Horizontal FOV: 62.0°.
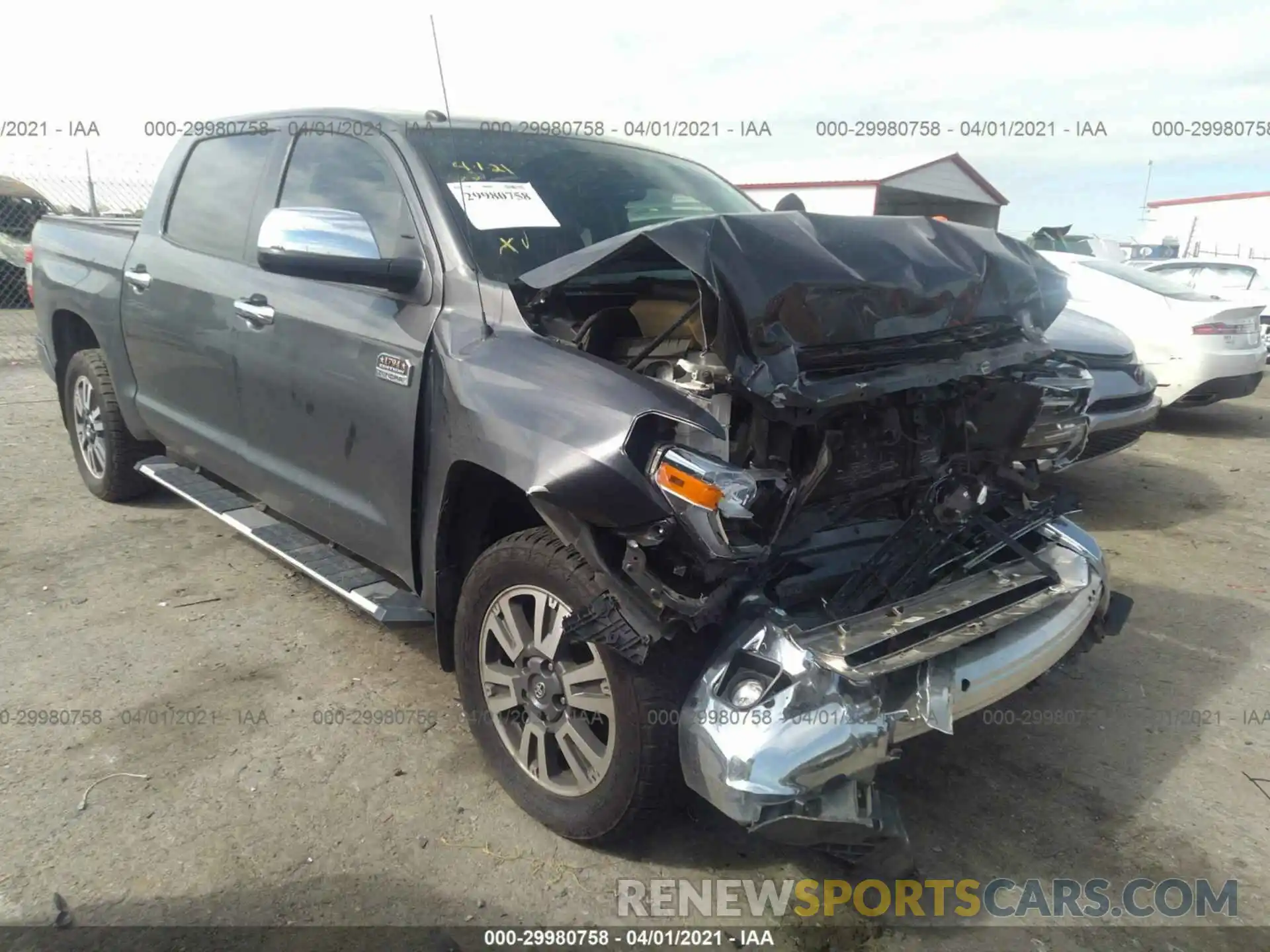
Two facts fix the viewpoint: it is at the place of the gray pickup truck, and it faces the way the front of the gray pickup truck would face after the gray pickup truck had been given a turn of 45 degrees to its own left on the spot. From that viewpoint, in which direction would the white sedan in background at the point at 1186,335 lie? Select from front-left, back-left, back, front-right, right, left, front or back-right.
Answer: front-left

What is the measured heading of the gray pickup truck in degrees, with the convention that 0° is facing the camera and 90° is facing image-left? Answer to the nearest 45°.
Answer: approximately 315°

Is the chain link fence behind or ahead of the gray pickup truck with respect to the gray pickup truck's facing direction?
behind

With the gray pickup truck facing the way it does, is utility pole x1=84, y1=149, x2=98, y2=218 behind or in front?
behind
